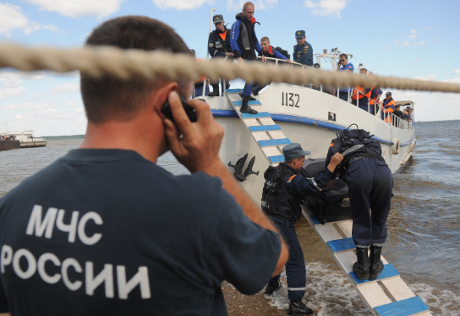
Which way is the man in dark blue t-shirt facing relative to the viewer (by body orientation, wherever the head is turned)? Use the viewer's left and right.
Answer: facing away from the viewer and to the right of the viewer

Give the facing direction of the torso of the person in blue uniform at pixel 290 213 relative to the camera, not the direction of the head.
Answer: to the viewer's right

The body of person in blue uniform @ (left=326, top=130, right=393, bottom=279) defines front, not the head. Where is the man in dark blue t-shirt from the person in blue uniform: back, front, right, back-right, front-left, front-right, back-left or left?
back

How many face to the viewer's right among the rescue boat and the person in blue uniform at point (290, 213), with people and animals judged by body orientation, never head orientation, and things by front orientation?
1

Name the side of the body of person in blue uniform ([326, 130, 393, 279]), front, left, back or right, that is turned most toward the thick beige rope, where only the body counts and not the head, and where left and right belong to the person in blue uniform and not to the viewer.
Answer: back

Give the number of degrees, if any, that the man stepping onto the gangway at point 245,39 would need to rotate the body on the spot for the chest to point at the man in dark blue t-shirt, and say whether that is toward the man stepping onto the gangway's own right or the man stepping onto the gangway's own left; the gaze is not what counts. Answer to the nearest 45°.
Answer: approximately 45° to the man stepping onto the gangway's own right

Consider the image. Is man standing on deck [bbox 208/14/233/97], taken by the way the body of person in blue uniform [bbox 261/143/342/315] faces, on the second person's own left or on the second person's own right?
on the second person's own left

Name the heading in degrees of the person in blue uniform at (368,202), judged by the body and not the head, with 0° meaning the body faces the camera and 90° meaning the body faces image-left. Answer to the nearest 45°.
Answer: approximately 180°

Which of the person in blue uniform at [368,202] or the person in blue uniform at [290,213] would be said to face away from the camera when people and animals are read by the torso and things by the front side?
the person in blue uniform at [368,202]

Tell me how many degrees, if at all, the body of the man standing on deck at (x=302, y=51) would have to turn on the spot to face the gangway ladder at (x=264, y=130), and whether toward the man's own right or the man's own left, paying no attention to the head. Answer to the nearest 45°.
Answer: approximately 45° to the man's own left

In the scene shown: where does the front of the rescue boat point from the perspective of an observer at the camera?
facing the viewer and to the left of the viewer

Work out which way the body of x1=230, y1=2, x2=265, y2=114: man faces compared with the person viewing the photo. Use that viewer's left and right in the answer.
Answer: facing the viewer and to the right of the viewer

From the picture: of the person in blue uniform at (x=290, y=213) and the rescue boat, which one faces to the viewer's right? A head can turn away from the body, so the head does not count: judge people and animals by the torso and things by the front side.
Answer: the person in blue uniform
